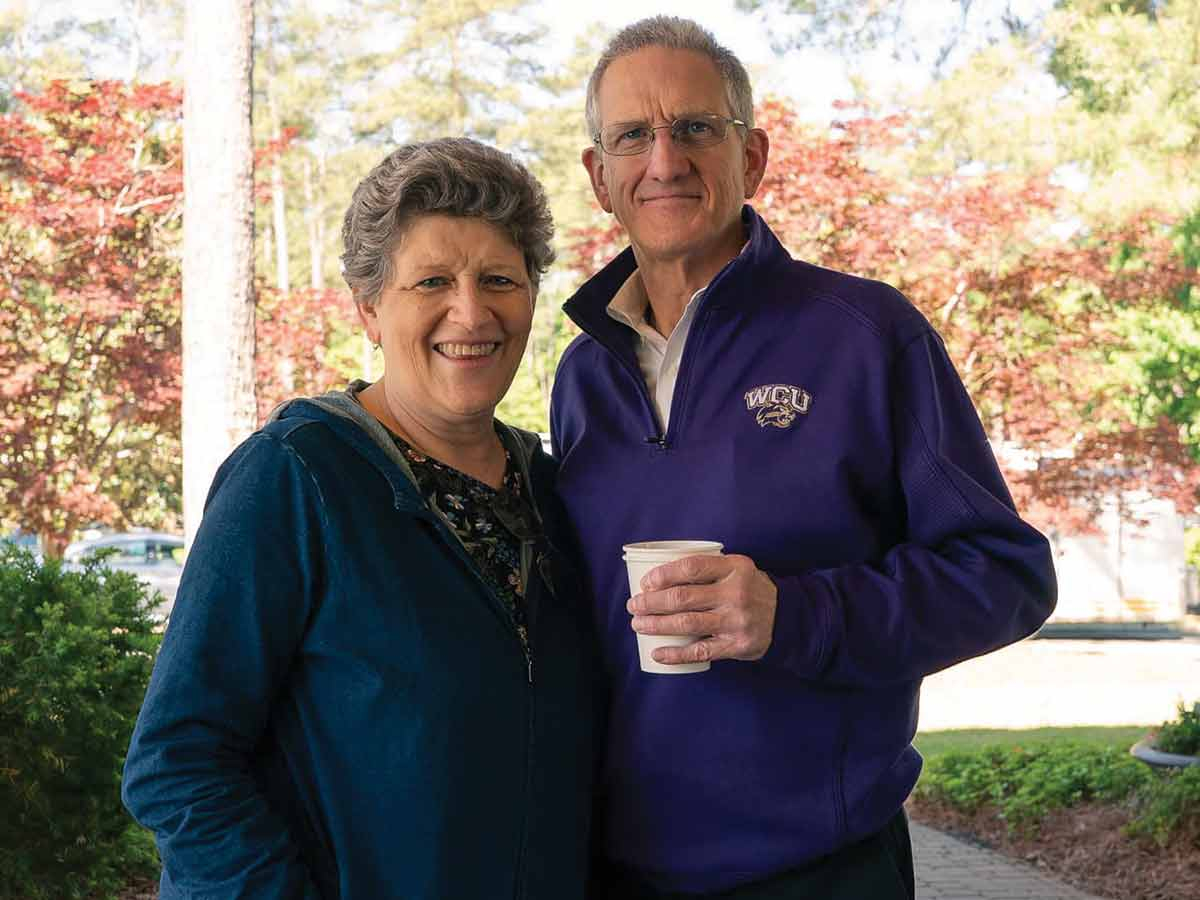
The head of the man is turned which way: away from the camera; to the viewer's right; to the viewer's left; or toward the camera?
toward the camera

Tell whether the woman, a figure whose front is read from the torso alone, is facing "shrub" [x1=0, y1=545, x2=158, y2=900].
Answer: no

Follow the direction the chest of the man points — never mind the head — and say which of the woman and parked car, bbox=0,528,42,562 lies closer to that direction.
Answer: the woman

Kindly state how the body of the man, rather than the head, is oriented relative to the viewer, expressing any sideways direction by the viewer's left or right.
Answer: facing the viewer and to the left of the viewer

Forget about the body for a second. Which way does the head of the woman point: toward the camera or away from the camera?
toward the camera

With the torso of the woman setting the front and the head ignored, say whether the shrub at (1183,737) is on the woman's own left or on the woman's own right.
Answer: on the woman's own left

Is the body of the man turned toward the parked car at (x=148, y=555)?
no

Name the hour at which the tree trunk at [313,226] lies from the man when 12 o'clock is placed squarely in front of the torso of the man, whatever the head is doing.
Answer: The tree trunk is roughly at 4 o'clock from the man.

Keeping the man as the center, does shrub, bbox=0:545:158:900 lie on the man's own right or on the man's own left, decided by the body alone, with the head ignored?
on the man's own right

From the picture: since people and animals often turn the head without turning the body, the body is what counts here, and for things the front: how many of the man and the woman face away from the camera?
0

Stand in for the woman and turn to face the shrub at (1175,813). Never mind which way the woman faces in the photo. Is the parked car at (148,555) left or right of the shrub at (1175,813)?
left

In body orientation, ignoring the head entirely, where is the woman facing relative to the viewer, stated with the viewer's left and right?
facing the viewer and to the right of the viewer

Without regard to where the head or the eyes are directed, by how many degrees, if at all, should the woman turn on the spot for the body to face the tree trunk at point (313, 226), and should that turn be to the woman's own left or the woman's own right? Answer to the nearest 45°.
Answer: approximately 135° to the woman's own left
